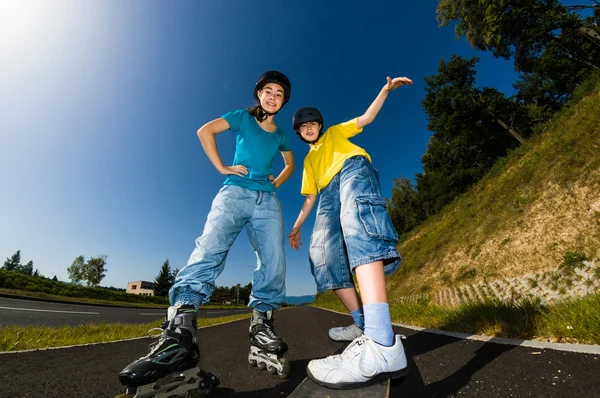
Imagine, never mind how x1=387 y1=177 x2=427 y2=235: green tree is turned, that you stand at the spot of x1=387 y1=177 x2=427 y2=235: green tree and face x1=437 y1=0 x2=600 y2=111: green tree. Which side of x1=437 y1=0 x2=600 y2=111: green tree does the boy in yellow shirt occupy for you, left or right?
right

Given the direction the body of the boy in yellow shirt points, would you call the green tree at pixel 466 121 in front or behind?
behind

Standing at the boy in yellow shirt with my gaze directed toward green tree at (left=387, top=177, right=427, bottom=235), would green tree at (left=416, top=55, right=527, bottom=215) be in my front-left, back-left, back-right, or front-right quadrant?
front-right

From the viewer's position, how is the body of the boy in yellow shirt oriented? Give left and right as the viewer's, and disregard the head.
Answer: facing the viewer and to the left of the viewer

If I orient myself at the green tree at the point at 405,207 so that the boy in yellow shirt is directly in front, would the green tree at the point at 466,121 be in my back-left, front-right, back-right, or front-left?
front-left

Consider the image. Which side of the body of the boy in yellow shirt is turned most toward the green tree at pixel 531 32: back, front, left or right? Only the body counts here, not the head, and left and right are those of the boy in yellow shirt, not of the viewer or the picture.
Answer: back

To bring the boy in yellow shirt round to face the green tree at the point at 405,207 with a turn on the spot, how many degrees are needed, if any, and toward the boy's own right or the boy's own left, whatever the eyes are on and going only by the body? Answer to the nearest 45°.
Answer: approximately 135° to the boy's own right
